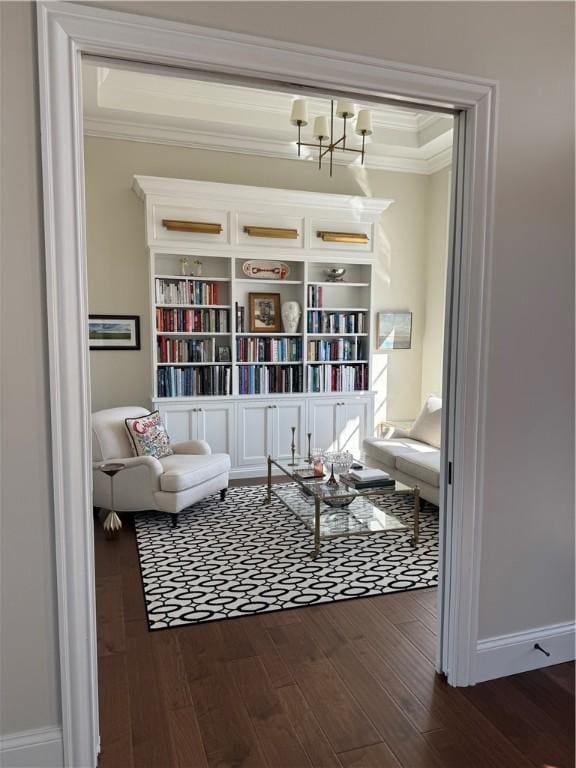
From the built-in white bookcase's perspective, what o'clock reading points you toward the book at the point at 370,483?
The book is roughly at 11 o'clock from the built-in white bookcase.

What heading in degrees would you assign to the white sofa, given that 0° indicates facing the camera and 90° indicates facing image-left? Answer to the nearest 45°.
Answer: approximately 45°

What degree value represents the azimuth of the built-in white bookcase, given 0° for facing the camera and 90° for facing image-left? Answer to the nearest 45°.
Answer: approximately 0°

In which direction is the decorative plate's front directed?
toward the camera

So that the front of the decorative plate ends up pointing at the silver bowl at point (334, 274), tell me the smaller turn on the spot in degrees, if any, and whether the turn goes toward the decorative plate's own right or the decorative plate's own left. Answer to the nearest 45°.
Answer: approximately 90° to the decorative plate's own left

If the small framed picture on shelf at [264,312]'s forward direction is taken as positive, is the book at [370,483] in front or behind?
in front

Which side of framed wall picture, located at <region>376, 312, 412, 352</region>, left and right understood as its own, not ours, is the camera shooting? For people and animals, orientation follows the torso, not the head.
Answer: front

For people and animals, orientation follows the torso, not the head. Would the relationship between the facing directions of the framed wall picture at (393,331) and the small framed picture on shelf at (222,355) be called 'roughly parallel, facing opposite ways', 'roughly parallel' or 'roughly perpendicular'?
roughly parallel

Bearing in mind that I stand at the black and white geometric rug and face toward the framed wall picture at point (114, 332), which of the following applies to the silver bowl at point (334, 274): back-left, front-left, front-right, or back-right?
front-right

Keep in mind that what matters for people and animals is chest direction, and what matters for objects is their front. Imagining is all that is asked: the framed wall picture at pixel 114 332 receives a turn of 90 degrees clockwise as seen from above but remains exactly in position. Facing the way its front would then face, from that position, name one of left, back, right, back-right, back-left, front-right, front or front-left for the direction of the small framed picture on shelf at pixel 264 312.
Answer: back

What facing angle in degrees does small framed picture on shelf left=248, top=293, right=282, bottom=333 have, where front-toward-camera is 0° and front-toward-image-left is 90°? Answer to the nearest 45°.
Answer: approximately 0°

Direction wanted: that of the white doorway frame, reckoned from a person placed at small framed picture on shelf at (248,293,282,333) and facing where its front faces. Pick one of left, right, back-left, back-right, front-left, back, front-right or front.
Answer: front

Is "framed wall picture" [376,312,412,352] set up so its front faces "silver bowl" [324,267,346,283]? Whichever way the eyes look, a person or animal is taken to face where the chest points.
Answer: no

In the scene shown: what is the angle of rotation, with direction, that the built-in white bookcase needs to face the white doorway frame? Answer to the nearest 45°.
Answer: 0° — it already faces it

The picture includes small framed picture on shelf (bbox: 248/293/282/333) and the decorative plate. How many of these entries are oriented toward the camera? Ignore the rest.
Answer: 2
